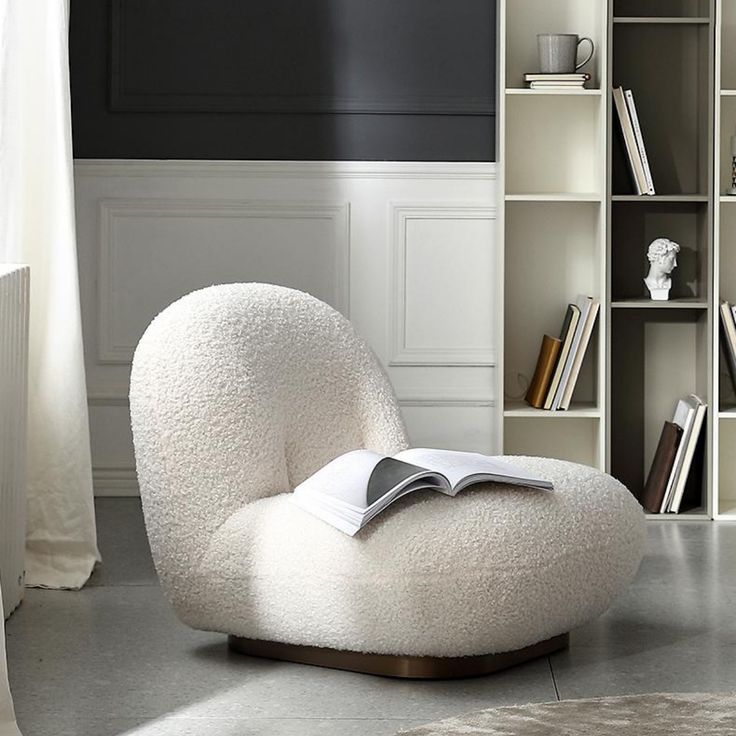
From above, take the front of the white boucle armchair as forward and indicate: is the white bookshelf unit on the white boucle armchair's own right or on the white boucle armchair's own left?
on the white boucle armchair's own left

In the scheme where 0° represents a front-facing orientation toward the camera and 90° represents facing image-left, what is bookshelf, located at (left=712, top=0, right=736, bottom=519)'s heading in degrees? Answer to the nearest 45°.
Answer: approximately 0°

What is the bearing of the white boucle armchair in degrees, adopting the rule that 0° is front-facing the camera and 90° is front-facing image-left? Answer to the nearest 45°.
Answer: approximately 315°

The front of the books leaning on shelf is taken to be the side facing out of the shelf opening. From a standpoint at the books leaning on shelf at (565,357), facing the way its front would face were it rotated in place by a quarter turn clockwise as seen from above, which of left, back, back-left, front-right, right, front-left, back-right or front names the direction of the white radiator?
front-left

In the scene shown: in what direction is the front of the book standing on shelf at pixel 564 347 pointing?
toward the camera

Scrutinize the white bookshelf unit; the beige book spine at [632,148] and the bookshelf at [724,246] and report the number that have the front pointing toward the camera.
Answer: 3

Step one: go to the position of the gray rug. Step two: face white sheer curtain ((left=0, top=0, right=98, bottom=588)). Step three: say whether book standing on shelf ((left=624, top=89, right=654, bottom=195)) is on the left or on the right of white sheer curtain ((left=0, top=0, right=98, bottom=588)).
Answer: right

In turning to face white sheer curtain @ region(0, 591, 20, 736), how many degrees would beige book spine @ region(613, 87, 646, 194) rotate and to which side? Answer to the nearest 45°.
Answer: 0° — it already faces it

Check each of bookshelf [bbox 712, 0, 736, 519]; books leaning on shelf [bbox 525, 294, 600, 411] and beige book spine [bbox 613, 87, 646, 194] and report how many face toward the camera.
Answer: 3

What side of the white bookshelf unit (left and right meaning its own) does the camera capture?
front

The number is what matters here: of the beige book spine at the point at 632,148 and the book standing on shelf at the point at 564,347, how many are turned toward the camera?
2

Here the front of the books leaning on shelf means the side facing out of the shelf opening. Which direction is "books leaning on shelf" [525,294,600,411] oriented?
toward the camera
